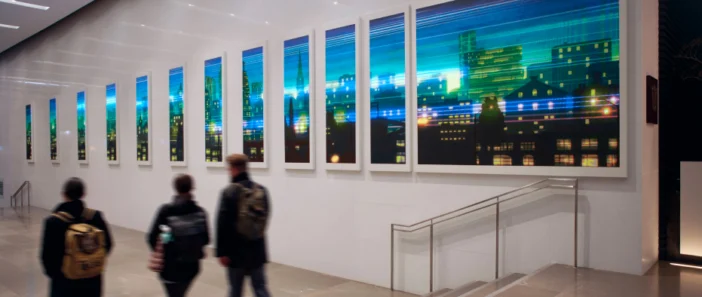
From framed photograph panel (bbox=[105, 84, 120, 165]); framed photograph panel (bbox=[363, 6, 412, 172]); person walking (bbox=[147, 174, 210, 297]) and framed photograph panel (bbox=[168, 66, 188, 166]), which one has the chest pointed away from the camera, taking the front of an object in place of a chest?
the person walking

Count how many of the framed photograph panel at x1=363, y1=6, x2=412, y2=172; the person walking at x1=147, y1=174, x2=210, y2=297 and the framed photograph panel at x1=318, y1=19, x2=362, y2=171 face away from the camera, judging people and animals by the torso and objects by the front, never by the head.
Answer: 1

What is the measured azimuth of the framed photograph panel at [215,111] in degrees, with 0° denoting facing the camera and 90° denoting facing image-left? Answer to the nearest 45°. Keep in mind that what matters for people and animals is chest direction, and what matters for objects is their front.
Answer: approximately 45°

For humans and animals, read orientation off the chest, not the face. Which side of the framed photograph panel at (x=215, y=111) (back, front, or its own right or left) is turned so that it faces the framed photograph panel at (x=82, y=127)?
right

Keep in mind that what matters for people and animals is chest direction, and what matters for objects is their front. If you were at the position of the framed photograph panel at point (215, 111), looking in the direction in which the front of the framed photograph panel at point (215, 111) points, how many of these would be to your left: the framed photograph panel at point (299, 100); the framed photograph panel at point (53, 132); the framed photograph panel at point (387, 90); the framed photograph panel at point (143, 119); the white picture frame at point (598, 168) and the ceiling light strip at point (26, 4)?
3

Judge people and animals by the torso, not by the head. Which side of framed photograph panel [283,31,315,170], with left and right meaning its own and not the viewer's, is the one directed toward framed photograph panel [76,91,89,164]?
right

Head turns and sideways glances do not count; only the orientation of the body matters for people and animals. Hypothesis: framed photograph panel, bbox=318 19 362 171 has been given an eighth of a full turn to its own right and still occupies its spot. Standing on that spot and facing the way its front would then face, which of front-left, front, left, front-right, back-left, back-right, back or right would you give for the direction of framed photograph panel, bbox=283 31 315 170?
front-right

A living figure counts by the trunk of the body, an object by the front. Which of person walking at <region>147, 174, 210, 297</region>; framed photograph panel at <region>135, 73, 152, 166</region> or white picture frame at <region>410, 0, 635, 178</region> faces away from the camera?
the person walking

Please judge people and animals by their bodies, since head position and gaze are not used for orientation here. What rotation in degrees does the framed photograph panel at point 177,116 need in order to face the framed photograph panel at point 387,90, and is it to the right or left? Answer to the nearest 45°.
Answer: approximately 90° to its left

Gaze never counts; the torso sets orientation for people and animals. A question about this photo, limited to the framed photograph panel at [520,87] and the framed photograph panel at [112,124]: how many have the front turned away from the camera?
0

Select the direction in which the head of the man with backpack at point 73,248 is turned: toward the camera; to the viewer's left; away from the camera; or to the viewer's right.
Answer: away from the camera

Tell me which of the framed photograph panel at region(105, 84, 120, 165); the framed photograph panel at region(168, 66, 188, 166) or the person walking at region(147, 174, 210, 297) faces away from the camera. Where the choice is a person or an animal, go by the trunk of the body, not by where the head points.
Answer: the person walking

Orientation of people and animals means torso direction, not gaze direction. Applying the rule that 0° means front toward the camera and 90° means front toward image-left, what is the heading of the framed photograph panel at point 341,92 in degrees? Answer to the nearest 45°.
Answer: approximately 45°

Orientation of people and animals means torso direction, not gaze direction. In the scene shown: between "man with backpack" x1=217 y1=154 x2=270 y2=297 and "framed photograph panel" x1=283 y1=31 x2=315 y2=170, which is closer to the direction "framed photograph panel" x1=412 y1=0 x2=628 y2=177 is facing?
the man with backpack

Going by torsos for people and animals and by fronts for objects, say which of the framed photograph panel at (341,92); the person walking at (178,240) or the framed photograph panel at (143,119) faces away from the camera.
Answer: the person walking

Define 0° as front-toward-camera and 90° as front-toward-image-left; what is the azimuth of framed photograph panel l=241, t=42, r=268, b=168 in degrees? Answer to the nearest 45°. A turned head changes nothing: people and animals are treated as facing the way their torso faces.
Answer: approximately 45°

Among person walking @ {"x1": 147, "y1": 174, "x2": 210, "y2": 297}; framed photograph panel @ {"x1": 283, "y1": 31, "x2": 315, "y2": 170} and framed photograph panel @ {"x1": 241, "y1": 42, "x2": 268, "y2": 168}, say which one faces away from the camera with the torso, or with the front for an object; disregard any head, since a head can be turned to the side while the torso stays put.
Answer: the person walking
